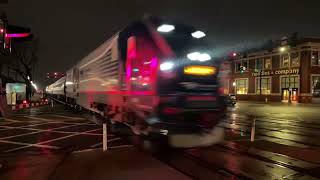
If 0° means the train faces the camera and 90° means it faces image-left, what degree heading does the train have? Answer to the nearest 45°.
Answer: approximately 315°
